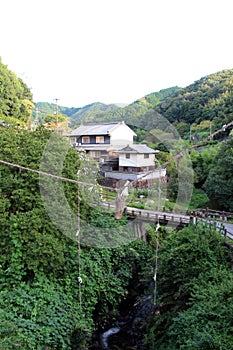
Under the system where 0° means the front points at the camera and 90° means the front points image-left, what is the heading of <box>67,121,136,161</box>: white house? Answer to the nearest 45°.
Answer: approximately 45°
